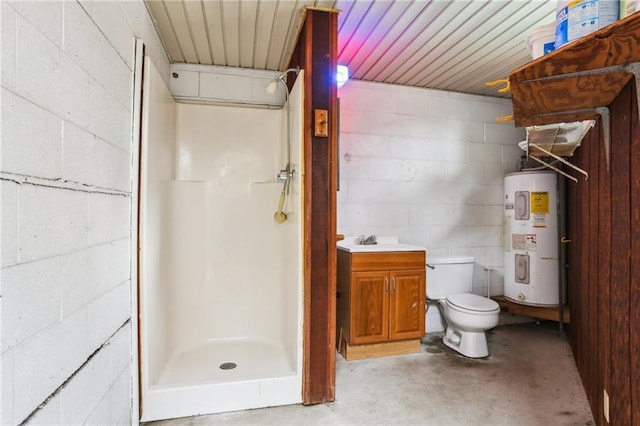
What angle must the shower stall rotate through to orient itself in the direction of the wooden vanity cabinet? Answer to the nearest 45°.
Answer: approximately 90° to its left

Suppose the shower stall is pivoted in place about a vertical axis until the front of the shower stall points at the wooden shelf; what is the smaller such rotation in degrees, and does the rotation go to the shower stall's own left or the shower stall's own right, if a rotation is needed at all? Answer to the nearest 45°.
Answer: approximately 45° to the shower stall's own left

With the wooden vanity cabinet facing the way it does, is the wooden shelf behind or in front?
in front

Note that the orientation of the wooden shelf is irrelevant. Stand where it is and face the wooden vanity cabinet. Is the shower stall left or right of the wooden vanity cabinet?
left

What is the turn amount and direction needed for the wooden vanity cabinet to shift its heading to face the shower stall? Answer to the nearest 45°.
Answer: approximately 90° to its right

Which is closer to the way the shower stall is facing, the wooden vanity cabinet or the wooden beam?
the wooden beam

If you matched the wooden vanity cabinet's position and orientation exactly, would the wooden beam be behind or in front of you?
in front

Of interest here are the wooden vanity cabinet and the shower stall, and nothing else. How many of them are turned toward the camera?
2

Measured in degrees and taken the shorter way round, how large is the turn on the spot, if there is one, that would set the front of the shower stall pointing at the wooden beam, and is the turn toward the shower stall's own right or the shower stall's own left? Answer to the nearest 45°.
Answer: approximately 45° to the shower stall's own left

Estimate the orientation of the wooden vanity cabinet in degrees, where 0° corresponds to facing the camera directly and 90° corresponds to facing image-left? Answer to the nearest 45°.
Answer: approximately 0°
